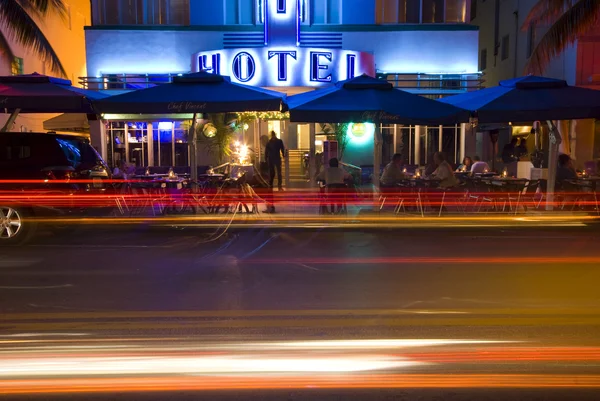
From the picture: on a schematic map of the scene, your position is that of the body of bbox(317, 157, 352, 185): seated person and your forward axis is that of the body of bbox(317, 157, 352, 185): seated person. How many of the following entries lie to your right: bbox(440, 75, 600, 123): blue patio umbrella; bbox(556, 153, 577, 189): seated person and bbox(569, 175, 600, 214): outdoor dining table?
3

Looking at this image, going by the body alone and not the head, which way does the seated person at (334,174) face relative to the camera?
away from the camera

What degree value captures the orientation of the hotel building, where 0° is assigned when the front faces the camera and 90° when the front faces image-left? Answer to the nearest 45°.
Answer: approximately 0°

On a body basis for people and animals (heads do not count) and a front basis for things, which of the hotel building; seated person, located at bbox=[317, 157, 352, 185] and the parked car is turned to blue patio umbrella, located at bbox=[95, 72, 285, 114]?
the hotel building

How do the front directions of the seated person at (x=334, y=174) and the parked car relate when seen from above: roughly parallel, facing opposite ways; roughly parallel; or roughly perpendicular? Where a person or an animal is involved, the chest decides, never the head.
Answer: roughly perpendicular

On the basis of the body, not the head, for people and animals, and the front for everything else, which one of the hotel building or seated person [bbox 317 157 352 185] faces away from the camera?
the seated person

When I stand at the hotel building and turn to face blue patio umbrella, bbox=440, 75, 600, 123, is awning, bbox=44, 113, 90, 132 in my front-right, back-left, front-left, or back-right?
back-right

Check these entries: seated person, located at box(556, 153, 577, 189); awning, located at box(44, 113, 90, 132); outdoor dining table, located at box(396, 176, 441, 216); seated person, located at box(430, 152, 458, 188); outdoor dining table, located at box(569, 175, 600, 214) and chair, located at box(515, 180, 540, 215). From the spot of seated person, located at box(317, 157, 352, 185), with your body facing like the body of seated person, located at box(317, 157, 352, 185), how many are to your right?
5

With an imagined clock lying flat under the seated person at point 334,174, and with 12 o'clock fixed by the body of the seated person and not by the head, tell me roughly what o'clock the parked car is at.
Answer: The parked car is roughly at 8 o'clock from the seated person.

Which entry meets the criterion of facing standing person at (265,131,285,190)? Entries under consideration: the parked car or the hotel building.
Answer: the hotel building
